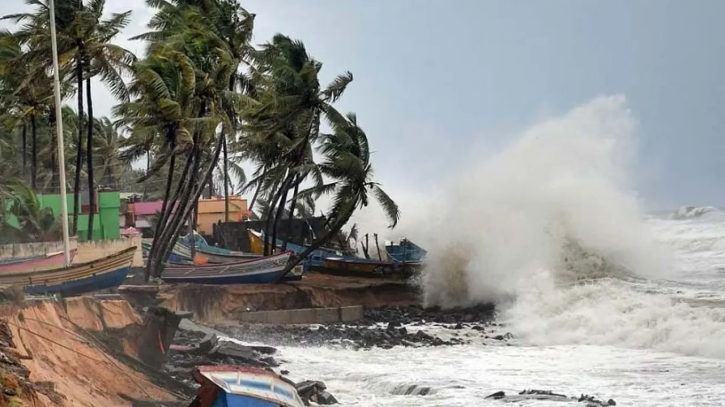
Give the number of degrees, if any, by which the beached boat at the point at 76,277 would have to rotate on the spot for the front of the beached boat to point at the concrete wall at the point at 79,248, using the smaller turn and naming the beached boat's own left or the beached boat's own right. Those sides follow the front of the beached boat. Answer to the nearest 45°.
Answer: approximately 90° to the beached boat's own left

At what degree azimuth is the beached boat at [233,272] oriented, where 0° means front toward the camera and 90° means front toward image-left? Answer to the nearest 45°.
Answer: approximately 270°

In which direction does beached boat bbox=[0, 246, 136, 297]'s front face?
to the viewer's right

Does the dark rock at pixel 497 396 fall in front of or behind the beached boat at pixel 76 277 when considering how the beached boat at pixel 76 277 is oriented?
in front

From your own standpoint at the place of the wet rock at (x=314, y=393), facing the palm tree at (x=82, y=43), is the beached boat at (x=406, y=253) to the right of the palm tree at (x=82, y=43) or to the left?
right

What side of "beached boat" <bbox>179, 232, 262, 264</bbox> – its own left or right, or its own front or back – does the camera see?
left

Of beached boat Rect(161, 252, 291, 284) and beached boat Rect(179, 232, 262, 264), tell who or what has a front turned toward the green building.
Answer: beached boat Rect(179, 232, 262, 264)

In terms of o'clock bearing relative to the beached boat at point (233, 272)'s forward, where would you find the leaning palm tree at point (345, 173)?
The leaning palm tree is roughly at 11 o'clock from the beached boat.

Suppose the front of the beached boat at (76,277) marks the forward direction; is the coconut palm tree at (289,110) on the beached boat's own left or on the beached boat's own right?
on the beached boat's own left

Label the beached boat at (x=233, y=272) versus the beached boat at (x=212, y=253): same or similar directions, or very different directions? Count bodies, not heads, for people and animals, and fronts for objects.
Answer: very different directions

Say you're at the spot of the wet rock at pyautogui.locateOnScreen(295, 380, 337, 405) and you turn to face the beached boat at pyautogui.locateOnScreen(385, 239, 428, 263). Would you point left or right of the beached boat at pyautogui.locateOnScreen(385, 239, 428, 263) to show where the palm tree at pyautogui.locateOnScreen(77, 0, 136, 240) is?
left

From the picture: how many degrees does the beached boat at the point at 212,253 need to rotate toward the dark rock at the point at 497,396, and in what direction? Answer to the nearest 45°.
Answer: approximately 45° to its right

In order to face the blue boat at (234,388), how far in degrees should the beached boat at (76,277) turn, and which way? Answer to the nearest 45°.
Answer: approximately 90° to its right

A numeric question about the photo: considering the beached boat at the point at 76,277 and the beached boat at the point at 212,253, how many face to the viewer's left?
1

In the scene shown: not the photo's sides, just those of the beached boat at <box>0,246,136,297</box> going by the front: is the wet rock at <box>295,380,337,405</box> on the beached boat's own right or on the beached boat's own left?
on the beached boat's own right

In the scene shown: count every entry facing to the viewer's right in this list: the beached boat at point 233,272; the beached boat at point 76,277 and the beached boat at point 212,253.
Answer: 2
